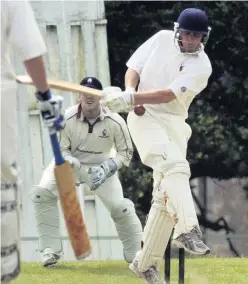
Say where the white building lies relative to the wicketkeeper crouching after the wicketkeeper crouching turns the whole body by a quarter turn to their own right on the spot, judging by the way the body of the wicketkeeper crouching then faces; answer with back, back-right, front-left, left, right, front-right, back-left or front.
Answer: right

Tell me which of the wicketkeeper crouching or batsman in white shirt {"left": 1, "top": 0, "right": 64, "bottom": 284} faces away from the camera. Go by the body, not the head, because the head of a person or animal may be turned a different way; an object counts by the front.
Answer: the batsman in white shirt

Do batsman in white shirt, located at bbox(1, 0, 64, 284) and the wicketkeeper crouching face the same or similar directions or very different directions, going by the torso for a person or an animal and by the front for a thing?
very different directions

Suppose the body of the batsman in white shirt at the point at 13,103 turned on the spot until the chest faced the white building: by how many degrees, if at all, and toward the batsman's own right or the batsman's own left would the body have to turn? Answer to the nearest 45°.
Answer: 0° — they already face it

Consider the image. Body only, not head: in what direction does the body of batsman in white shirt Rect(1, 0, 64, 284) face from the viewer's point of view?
away from the camera

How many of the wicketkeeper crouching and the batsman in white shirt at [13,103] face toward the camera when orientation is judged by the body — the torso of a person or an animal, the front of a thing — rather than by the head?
1

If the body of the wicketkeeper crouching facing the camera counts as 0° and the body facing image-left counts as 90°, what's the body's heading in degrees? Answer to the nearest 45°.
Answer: approximately 0°

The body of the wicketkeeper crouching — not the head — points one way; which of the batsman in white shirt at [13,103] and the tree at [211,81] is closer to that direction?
the batsman in white shirt

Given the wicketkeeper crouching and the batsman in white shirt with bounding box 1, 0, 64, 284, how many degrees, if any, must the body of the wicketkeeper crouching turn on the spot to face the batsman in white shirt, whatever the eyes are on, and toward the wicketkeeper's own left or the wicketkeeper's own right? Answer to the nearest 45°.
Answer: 0° — they already face them
